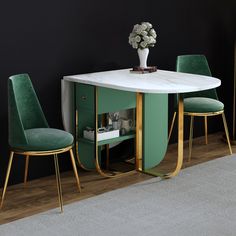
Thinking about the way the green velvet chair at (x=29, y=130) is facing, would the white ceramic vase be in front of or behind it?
in front

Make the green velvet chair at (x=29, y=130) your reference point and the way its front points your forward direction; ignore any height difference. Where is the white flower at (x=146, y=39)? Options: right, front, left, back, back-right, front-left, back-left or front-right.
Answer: front-left

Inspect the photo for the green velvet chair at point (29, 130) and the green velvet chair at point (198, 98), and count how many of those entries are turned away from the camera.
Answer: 0

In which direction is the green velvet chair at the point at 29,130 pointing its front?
to the viewer's right

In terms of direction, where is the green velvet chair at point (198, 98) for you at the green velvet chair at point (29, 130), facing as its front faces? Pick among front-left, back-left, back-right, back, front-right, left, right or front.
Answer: front-left

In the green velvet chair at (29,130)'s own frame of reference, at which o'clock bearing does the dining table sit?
The dining table is roughly at 11 o'clock from the green velvet chair.
